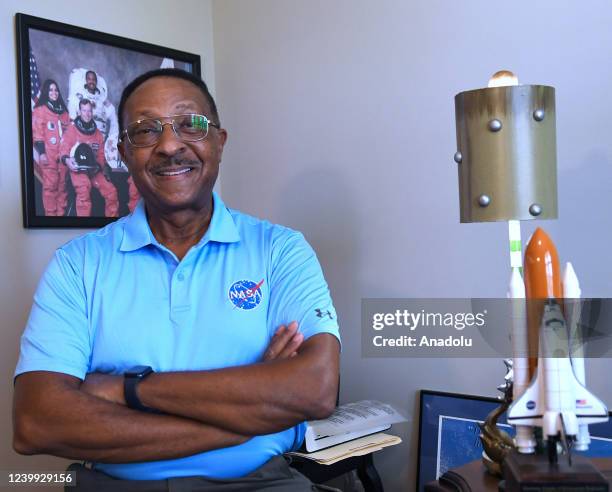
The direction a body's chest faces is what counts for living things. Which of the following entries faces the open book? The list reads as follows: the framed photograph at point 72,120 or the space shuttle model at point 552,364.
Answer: the framed photograph

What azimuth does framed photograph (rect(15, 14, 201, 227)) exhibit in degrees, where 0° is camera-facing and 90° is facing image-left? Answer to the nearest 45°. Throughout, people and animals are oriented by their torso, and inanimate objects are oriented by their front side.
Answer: approximately 315°

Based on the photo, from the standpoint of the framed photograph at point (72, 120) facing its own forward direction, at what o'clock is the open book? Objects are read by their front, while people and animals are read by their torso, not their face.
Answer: The open book is roughly at 12 o'clock from the framed photograph.

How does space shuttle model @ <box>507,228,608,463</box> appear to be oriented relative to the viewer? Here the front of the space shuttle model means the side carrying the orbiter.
toward the camera

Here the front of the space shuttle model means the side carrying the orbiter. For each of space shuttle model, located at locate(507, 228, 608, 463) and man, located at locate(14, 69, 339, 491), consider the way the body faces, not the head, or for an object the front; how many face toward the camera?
2

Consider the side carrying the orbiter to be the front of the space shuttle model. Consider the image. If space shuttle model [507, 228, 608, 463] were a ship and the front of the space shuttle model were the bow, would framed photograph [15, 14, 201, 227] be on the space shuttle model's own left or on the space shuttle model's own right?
on the space shuttle model's own right

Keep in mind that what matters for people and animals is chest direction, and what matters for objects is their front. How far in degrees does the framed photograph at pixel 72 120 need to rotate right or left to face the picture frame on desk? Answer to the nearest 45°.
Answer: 0° — it already faces it

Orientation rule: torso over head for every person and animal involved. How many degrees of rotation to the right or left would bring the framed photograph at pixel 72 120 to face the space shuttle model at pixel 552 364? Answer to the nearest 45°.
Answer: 0° — it already faces it

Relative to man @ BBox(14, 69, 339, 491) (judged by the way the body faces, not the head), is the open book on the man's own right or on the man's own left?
on the man's own left

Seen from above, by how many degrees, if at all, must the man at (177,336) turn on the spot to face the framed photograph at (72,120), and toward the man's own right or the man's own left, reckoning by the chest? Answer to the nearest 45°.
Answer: approximately 180°
